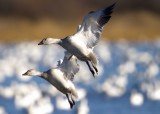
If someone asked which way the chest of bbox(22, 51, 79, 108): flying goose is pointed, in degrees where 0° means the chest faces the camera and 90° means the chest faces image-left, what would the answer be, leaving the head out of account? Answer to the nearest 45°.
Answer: approximately 90°

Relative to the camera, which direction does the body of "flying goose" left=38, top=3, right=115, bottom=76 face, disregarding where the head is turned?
to the viewer's left

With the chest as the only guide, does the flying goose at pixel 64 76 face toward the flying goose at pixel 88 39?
no

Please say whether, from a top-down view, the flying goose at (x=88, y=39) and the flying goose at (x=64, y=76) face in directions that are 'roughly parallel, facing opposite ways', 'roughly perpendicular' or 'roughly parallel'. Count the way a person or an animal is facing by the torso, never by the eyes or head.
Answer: roughly parallel

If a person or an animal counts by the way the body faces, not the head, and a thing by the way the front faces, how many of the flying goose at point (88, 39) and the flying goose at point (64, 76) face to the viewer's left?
2
